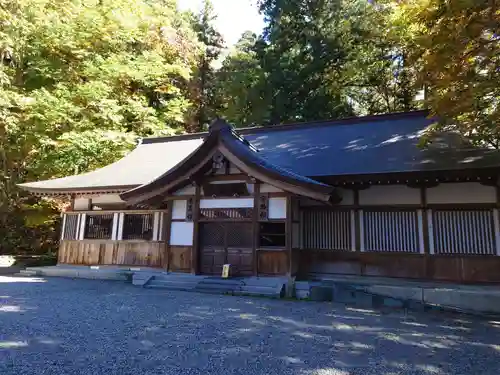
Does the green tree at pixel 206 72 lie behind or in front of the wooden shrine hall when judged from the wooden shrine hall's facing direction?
behind

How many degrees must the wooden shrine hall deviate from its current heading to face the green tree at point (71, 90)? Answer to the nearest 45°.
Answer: approximately 135° to its right

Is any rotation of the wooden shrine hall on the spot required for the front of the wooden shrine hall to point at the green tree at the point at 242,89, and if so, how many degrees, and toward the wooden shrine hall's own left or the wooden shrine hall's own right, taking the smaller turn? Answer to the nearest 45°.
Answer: approximately 180°

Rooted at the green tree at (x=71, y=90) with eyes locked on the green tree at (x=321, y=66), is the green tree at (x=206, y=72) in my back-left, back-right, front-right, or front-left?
front-left

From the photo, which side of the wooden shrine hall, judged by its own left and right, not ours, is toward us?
front

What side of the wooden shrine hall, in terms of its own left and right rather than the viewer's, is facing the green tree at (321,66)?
back

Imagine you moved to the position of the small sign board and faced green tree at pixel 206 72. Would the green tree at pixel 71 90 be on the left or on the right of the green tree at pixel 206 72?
left
